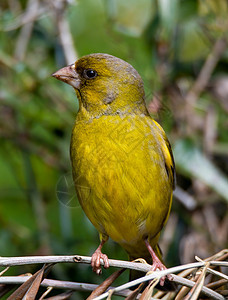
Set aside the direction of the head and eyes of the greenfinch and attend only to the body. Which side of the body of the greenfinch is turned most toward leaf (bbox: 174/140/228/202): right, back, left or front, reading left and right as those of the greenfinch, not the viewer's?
back

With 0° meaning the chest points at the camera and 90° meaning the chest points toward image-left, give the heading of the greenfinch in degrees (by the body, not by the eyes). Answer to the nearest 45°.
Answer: approximately 45°
